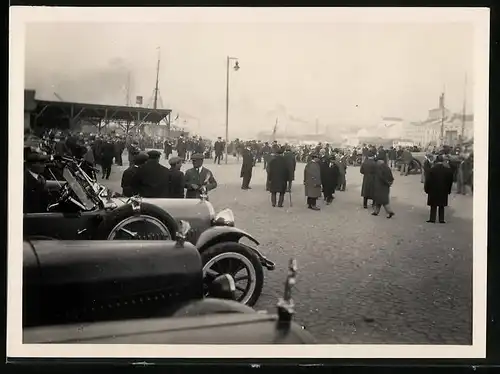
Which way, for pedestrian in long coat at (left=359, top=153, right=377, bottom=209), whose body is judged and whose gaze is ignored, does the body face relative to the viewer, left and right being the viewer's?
facing away from the viewer

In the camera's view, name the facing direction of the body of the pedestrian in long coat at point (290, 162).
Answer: away from the camera

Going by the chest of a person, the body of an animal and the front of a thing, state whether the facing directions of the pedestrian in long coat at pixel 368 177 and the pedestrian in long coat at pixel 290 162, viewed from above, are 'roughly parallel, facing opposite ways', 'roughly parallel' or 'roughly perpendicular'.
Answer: roughly parallel

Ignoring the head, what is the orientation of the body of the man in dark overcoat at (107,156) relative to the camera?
away from the camera

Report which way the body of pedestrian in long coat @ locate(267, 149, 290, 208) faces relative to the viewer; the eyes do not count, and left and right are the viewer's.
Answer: facing away from the viewer
